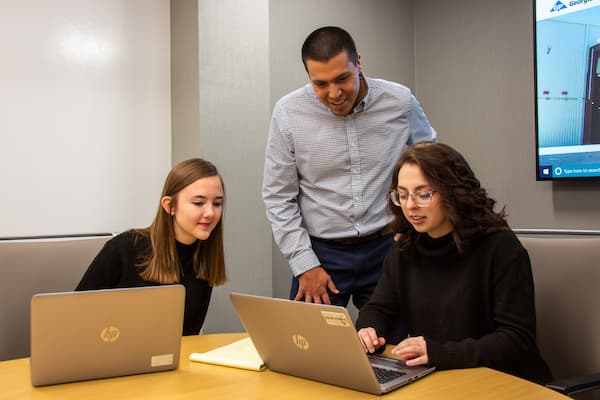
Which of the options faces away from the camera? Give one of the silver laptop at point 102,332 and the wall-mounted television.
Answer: the silver laptop

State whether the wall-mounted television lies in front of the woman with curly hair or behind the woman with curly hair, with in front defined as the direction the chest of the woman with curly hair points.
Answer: behind

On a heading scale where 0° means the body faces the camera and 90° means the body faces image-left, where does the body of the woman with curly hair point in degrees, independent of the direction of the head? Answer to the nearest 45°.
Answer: approximately 45°

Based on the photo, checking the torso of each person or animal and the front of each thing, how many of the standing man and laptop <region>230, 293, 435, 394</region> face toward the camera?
1

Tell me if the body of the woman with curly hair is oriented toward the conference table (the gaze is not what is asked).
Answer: yes

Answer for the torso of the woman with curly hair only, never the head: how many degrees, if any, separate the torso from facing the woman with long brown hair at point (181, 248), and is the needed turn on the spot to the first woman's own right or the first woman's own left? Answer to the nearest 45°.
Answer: approximately 45° to the first woman's own right

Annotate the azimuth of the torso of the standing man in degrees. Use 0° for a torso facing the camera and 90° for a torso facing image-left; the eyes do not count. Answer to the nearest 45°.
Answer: approximately 0°

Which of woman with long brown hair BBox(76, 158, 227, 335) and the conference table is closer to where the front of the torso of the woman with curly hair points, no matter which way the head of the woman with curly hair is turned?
the conference table

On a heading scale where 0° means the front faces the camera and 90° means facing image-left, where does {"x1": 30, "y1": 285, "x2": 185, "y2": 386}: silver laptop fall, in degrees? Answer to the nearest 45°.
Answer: approximately 180°
